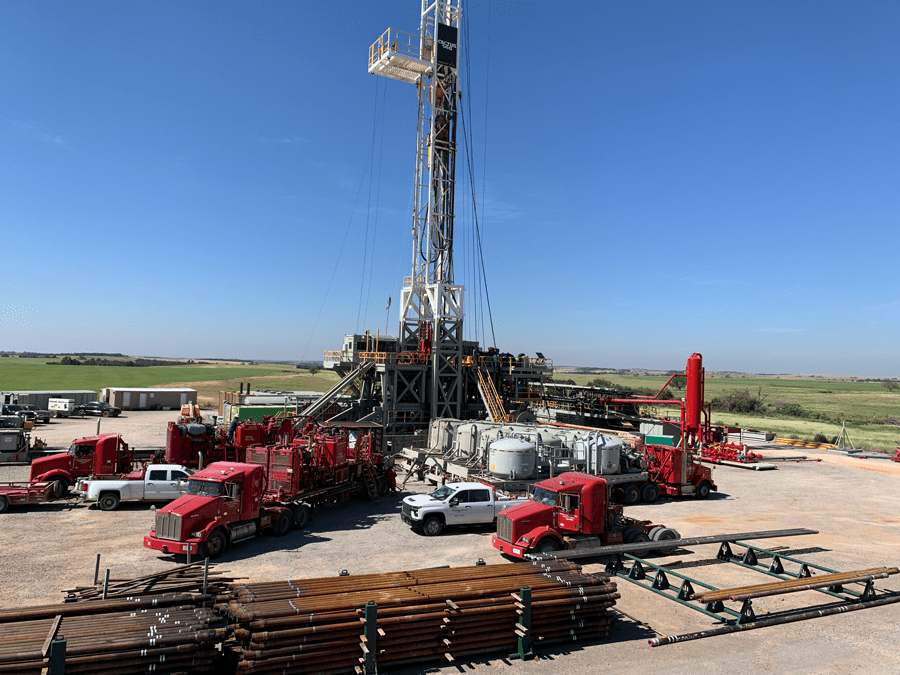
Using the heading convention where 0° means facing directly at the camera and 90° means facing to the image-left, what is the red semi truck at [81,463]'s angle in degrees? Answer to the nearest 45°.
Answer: approximately 90°

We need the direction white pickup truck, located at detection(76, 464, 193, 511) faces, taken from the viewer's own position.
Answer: facing to the right of the viewer

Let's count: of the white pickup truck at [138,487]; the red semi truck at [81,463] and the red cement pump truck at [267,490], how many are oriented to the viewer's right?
1

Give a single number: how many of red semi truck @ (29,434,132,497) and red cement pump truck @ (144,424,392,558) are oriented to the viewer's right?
0

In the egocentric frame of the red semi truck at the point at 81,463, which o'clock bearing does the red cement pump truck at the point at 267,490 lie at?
The red cement pump truck is roughly at 8 o'clock from the red semi truck.

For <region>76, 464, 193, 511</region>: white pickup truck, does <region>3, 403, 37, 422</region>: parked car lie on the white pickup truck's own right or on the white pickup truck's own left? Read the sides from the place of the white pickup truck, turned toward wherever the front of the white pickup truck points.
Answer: on the white pickup truck's own left

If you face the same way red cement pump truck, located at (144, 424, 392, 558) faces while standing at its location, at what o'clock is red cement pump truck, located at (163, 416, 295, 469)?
red cement pump truck, located at (163, 416, 295, 469) is roughly at 4 o'clock from red cement pump truck, located at (144, 424, 392, 558).

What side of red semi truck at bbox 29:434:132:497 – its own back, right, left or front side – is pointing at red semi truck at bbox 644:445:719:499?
back

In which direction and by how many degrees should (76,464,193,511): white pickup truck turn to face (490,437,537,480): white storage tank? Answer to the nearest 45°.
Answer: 0° — it already faces it
